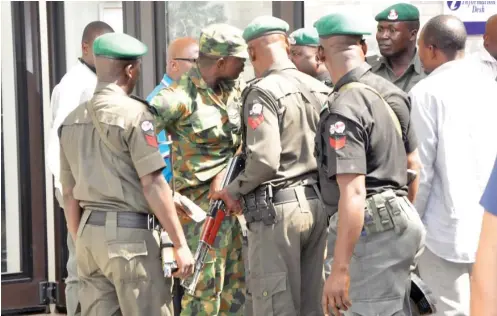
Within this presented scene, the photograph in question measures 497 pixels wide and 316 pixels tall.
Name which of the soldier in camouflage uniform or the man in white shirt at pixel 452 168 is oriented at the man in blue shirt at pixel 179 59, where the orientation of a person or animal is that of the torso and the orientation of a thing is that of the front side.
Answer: the man in white shirt

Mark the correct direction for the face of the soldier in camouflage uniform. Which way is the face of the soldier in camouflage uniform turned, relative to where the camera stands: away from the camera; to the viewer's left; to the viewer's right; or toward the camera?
to the viewer's right

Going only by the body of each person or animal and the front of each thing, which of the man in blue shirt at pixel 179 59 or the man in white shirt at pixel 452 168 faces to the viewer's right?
the man in blue shirt

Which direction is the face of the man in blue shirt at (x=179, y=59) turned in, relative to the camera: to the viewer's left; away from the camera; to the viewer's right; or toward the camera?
to the viewer's right

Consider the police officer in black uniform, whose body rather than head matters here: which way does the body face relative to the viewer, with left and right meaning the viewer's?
facing away from the viewer and to the left of the viewer

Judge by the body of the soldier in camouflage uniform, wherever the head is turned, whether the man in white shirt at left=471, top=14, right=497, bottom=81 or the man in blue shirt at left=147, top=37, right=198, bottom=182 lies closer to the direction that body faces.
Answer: the man in white shirt

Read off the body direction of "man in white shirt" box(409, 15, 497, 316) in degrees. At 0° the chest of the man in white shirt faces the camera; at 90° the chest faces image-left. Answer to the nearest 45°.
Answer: approximately 135°

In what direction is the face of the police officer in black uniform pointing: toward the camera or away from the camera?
away from the camera

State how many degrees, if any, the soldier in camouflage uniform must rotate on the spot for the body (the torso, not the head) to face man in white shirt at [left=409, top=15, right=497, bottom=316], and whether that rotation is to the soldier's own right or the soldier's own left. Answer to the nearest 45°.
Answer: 0° — they already face them
